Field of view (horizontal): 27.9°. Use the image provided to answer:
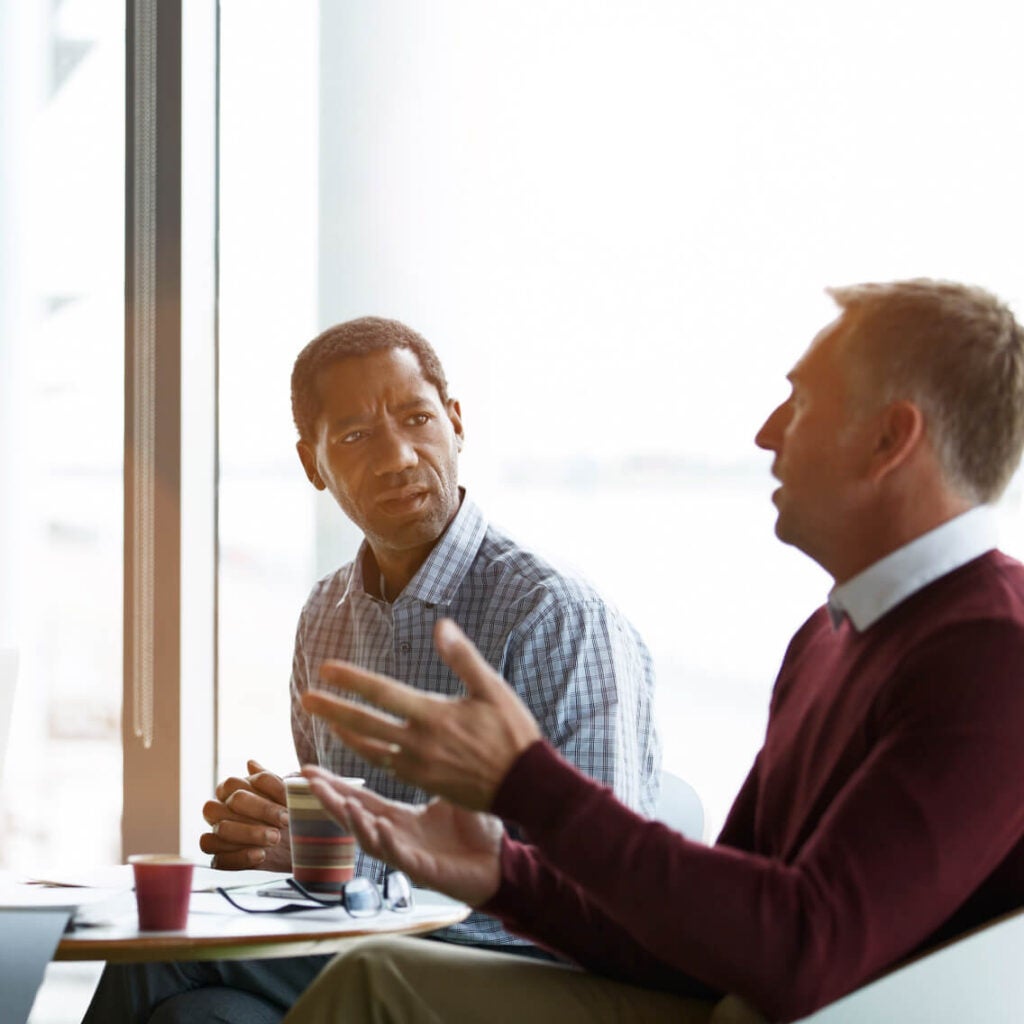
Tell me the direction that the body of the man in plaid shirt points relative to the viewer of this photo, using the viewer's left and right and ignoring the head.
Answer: facing the viewer and to the left of the viewer

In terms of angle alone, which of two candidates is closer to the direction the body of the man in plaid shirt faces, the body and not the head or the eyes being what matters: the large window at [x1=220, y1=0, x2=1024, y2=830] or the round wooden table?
the round wooden table

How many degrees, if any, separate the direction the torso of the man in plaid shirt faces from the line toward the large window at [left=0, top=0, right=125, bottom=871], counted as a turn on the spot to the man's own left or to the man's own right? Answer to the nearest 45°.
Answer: approximately 90° to the man's own right

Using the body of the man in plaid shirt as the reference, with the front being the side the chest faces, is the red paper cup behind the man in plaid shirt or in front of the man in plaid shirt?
in front

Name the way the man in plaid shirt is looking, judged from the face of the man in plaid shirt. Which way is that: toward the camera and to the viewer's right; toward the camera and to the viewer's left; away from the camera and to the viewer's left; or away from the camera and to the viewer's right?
toward the camera and to the viewer's right

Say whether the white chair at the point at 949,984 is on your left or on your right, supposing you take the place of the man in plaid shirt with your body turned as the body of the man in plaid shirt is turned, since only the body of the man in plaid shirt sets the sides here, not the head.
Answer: on your left

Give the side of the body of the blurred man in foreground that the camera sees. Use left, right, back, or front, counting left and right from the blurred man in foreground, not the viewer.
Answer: left

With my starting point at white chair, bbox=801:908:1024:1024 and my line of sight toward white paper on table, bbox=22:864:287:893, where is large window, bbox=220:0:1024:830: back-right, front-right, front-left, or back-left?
front-right

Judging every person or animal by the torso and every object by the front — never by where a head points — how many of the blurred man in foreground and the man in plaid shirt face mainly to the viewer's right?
0

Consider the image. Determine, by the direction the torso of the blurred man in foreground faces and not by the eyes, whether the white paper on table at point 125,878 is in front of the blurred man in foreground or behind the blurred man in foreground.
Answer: in front

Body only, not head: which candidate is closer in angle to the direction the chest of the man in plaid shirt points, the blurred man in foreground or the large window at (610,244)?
the blurred man in foreground

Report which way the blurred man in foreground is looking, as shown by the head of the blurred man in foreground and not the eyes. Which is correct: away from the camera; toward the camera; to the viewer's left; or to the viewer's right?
to the viewer's left
